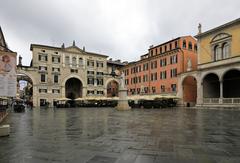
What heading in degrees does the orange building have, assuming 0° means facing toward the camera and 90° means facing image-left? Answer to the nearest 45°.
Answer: approximately 45°

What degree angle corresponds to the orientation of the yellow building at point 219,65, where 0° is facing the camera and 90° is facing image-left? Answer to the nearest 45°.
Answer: approximately 45°
